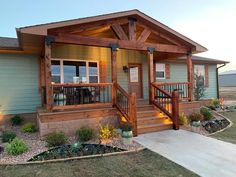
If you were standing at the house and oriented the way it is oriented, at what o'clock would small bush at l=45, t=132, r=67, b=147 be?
The small bush is roughly at 2 o'clock from the house.

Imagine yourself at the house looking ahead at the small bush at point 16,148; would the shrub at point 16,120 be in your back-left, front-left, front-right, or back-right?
front-right

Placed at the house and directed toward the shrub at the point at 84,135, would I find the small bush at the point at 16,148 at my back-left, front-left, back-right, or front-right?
front-right

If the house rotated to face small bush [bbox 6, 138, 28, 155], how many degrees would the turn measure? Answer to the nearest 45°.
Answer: approximately 90° to its right

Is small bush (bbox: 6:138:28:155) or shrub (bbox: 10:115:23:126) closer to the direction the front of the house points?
the small bush

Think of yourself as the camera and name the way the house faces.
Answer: facing the viewer and to the right of the viewer
